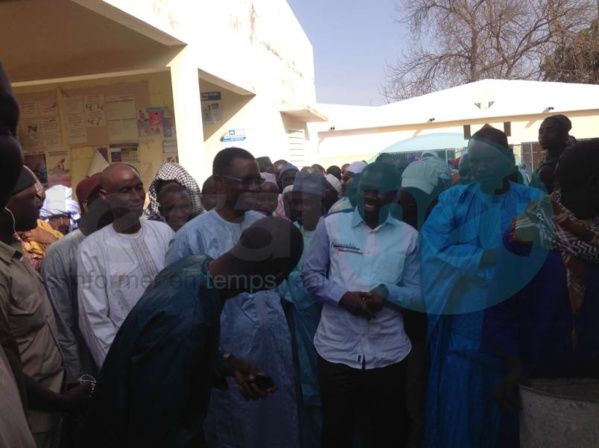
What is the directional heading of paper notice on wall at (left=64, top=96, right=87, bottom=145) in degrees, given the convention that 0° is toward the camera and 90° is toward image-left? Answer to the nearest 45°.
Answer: approximately 0°

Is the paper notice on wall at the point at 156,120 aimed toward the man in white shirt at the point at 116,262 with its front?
yes

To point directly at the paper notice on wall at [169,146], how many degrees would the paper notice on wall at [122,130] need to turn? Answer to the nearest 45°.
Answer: approximately 90° to its left

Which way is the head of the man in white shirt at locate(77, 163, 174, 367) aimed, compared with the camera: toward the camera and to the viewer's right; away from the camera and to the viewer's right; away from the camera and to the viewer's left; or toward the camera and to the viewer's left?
toward the camera and to the viewer's right

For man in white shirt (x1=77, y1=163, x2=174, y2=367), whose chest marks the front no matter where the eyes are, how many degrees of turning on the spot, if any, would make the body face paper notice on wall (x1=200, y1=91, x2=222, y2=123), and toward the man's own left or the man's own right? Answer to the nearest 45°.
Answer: approximately 135° to the man's own left
